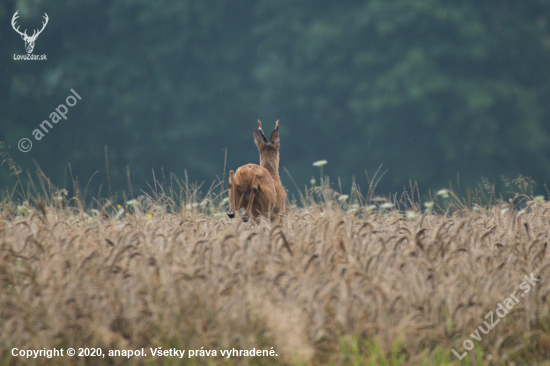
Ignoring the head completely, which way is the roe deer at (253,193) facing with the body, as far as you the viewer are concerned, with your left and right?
facing away from the viewer and to the right of the viewer
